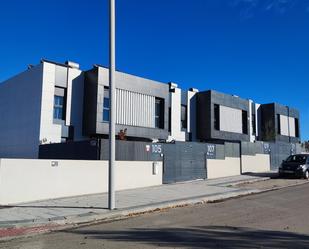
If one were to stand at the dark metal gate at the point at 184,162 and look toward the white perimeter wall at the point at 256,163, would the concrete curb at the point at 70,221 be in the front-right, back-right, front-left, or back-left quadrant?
back-right

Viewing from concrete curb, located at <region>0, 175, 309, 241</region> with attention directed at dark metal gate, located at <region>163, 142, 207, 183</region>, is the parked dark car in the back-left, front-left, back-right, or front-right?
front-right

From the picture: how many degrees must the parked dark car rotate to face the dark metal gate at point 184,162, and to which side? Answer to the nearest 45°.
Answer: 0° — it already faces it

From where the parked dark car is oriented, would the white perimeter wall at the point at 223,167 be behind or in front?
in front

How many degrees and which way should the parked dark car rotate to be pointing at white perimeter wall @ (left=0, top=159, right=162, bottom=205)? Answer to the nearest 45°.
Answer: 0° — it already faces it

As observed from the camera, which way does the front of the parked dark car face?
facing the viewer and to the left of the viewer
